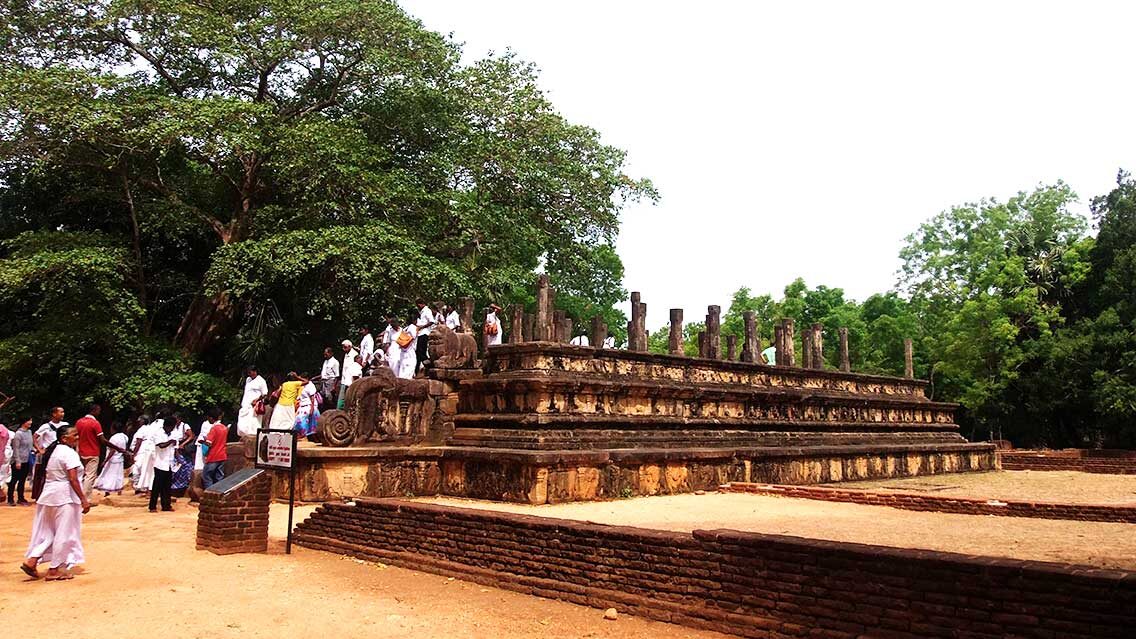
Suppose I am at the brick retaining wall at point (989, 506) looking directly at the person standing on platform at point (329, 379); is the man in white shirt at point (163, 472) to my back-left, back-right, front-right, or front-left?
front-left

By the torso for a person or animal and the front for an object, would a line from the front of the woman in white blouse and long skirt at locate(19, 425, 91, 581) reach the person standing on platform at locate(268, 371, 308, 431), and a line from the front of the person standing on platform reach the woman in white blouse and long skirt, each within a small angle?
no

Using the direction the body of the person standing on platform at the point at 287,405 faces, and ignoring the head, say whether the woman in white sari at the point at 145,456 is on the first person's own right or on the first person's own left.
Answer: on the first person's own left

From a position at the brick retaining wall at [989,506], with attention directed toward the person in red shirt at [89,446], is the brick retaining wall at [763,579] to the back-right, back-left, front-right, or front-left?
front-left
